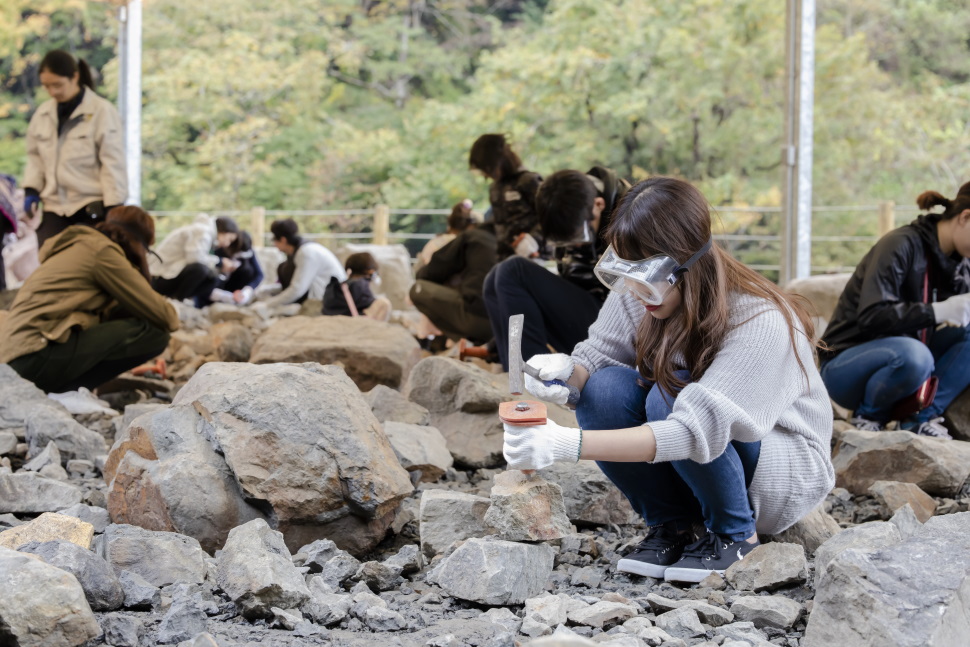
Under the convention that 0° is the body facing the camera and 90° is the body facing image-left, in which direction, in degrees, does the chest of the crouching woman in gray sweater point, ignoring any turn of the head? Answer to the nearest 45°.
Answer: approximately 45°

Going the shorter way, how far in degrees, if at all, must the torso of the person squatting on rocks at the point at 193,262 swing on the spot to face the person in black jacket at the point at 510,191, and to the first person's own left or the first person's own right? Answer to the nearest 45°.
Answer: approximately 90° to the first person's own right

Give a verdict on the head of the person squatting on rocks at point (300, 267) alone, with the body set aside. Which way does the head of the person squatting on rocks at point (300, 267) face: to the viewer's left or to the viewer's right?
to the viewer's left

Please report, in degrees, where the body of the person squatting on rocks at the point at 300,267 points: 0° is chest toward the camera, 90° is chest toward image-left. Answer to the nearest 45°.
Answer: approximately 90°

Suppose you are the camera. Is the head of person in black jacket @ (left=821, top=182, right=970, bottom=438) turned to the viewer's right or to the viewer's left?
to the viewer's right
